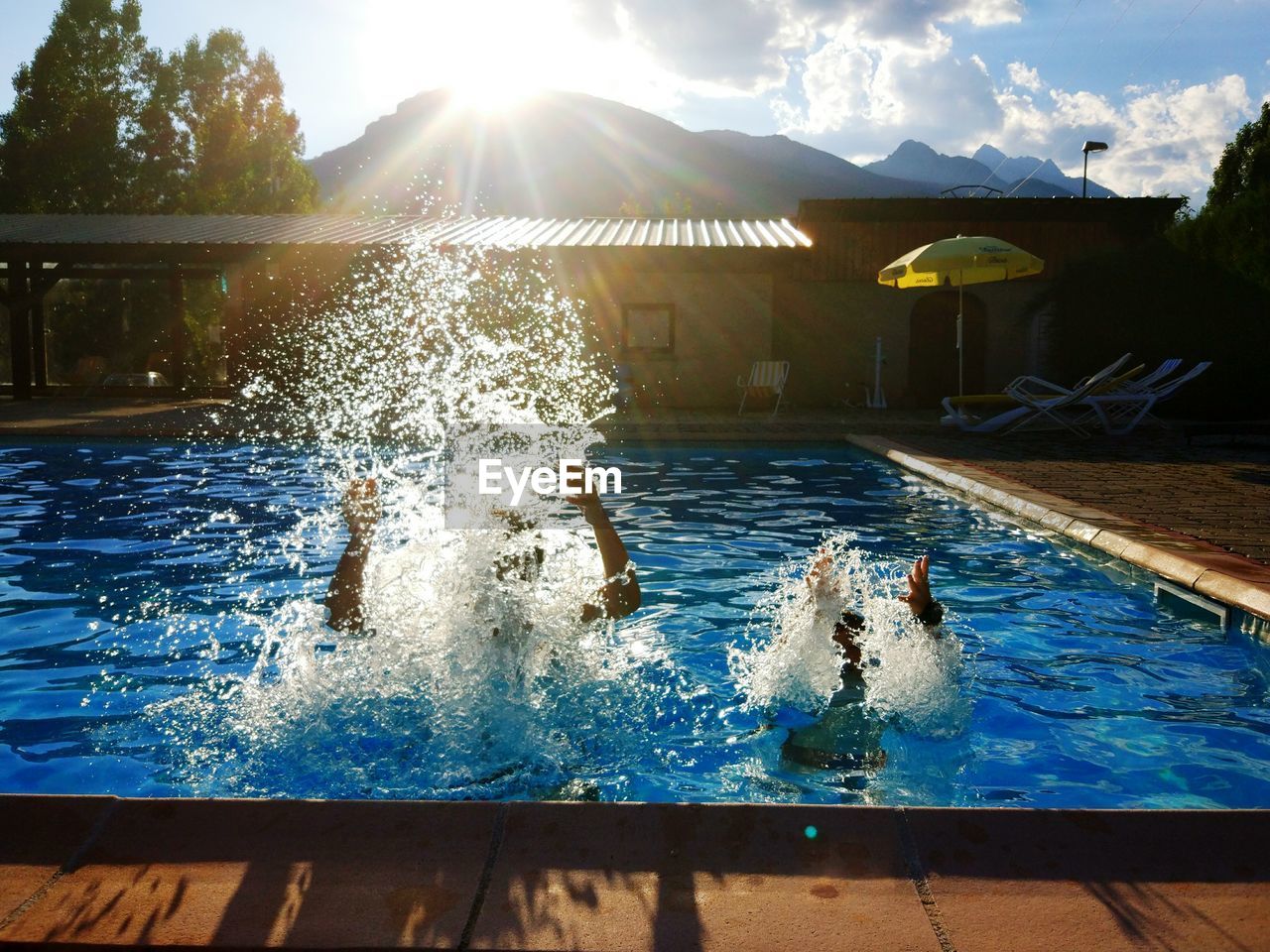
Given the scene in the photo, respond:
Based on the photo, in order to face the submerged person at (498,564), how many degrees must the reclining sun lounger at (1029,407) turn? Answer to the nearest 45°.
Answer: approximately 90° to its left

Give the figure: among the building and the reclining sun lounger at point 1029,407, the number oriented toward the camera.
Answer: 1

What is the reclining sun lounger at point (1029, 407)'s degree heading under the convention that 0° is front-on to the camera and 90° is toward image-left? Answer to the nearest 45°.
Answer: approximately 90°

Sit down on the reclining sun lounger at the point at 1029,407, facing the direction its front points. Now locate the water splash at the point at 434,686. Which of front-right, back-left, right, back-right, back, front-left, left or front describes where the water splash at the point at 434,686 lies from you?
left

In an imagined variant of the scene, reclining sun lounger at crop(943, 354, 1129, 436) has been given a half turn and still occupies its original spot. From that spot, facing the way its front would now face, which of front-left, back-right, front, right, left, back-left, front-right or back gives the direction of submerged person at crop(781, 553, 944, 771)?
right

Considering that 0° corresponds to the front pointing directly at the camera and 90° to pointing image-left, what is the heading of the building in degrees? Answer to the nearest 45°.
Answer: approximately 0°

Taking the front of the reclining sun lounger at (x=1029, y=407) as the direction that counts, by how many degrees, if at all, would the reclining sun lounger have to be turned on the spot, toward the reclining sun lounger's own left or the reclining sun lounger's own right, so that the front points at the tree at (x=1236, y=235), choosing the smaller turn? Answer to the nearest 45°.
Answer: approximately 135° to the reclining sun lounger's own right

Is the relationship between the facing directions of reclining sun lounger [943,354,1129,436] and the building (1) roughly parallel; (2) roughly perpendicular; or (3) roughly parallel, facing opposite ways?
roughly perpendicular

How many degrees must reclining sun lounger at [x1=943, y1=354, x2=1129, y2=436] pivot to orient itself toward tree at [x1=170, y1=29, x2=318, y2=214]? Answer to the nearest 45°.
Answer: approximately 45° to its right

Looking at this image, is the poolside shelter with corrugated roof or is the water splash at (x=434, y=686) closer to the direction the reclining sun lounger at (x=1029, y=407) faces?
the poolside shelter with corrugated roof

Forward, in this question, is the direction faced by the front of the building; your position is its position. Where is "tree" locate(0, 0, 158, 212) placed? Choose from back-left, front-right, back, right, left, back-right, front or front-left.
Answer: back-right

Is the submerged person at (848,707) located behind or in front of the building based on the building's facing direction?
in front
